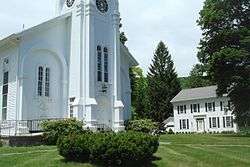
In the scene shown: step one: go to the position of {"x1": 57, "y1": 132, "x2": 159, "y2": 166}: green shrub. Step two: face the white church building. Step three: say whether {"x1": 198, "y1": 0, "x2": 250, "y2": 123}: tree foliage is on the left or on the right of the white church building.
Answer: right

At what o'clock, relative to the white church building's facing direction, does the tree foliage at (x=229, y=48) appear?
The tree foliage is roughly at 10 o'clock from the white church building.

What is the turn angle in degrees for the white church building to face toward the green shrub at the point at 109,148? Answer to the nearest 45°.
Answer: approximately 45° to its right

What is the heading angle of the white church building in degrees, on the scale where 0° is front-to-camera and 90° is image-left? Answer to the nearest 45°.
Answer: approximately 315°
